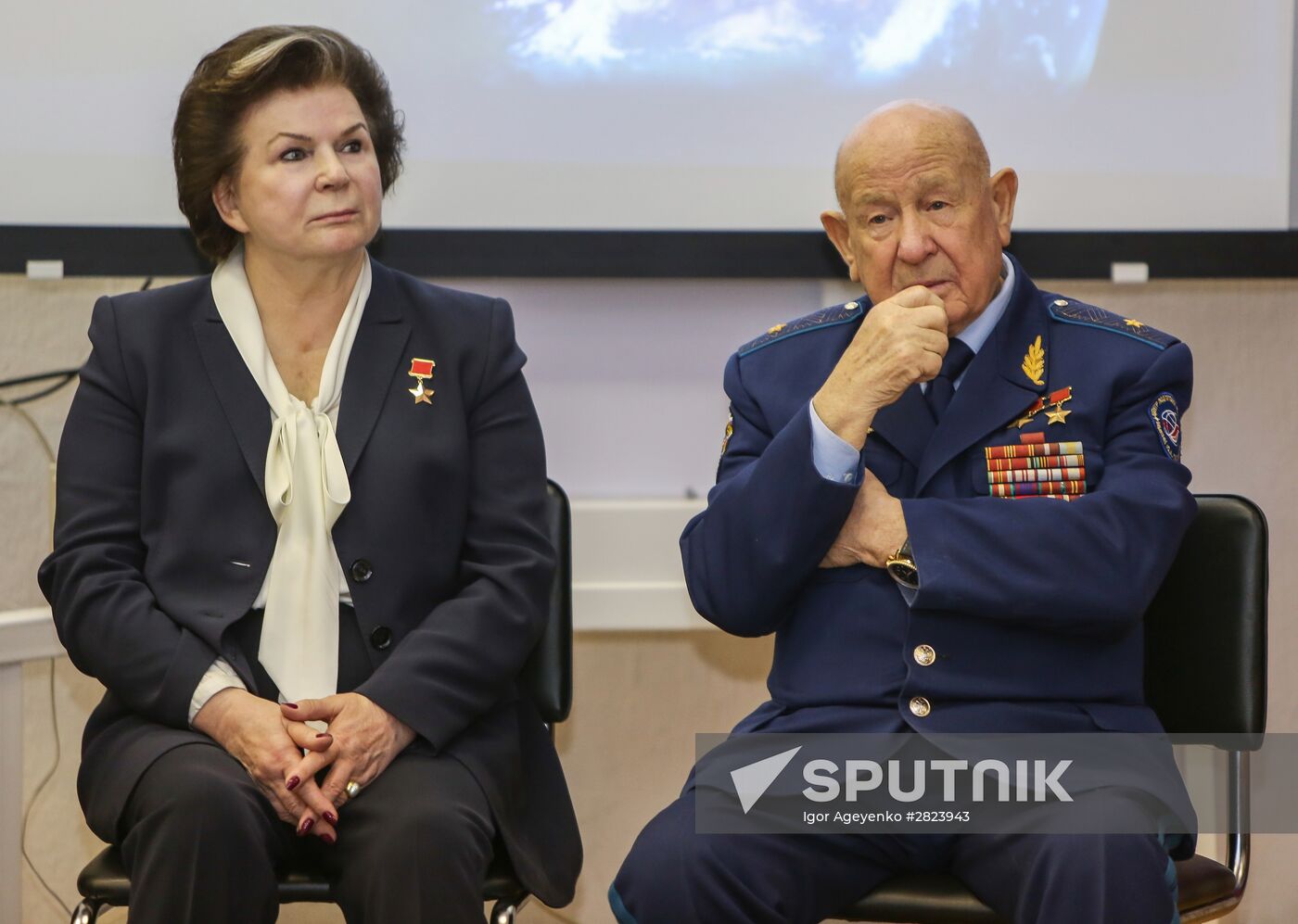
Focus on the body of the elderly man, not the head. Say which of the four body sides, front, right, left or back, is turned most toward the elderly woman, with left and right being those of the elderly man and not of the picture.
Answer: right

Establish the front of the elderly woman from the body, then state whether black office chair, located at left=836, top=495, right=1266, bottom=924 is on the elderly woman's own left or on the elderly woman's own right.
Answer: on the elderly woman's own left

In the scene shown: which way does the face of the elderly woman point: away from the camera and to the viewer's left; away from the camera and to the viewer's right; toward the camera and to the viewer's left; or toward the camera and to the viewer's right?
toward the camera and to the viewer's right

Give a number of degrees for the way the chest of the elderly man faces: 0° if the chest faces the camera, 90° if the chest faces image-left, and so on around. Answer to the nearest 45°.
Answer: approximately 0°

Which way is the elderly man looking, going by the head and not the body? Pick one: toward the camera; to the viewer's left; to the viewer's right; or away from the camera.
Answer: toward the camera

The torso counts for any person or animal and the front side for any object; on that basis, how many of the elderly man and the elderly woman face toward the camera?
2

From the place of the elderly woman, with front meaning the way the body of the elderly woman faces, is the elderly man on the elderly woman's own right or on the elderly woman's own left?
on the elderly woman's own left

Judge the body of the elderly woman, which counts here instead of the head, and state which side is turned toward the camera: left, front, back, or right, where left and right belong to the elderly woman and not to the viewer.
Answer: front

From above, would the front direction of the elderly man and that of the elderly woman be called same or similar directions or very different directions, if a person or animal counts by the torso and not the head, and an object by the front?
same or similar directions
